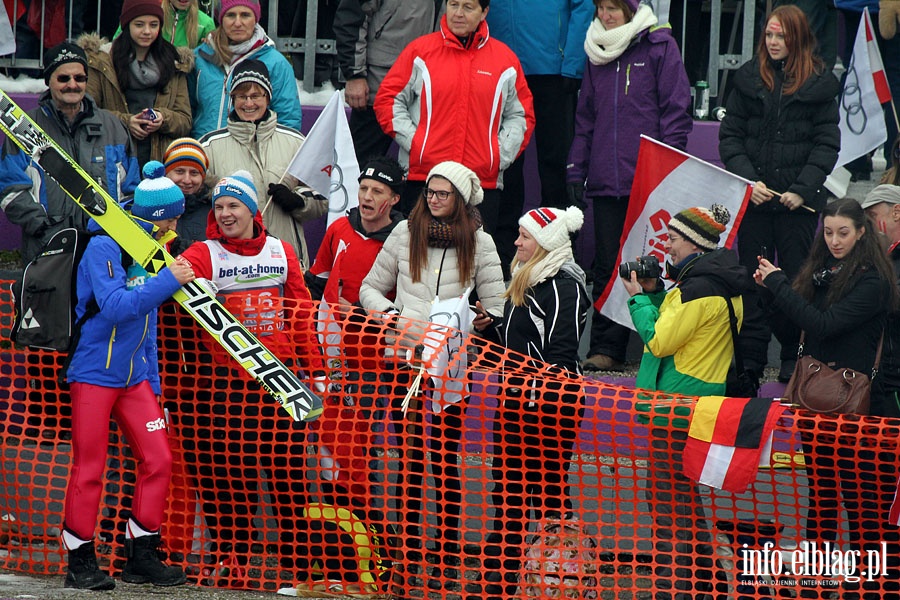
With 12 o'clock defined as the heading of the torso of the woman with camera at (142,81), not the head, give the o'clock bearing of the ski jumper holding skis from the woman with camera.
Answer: The ski jumper holding skis is roughly at 12 o'clock from the woman with camera.

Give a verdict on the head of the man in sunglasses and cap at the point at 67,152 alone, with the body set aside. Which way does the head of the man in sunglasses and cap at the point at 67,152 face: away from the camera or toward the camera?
toward the camera

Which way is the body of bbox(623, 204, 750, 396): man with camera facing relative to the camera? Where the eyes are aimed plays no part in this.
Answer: to the viewer's left

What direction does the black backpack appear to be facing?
to the viewer's left

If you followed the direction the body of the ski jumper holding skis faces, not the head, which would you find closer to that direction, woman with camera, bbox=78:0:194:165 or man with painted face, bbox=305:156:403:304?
the man with painted face

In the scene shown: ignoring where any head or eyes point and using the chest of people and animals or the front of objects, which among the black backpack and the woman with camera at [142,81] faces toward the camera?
the woman with camera

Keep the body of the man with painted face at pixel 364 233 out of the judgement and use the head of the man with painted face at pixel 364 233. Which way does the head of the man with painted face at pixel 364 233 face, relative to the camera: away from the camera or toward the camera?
toward the camera

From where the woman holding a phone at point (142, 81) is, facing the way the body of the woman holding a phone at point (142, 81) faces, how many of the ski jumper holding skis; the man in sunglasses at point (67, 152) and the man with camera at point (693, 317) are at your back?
0

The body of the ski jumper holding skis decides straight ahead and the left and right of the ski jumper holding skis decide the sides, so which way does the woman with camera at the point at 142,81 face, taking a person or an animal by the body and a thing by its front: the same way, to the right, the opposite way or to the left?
to the right

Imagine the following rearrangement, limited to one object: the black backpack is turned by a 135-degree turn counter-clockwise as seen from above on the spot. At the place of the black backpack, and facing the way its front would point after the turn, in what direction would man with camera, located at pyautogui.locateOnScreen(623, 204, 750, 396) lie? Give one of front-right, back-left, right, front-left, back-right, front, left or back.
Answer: front-left

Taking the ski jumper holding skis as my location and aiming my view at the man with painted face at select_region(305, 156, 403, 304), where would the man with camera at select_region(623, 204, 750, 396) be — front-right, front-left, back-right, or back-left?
front-right

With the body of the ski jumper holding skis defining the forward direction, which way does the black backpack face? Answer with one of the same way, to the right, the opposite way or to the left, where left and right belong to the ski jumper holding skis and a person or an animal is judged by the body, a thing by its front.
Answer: the opposite way

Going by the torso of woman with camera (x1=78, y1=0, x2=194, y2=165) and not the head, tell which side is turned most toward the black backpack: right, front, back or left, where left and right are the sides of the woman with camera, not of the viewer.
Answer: front

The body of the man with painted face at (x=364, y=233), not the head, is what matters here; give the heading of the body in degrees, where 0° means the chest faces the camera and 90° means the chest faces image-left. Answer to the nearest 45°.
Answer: approximately 45°

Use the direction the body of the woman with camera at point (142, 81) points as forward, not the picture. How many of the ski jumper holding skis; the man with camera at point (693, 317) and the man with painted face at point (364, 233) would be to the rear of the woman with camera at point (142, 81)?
0

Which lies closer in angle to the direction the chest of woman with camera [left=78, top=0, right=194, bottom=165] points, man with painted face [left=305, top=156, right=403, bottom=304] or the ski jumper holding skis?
the ski jumper holding skis

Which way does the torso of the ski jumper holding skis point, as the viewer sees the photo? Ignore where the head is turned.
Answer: to the viewer's right

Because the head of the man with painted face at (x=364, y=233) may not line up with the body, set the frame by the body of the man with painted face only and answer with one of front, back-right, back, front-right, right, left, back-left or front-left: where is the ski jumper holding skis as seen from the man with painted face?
front

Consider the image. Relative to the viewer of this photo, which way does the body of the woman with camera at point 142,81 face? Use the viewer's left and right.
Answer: facing the viewer
